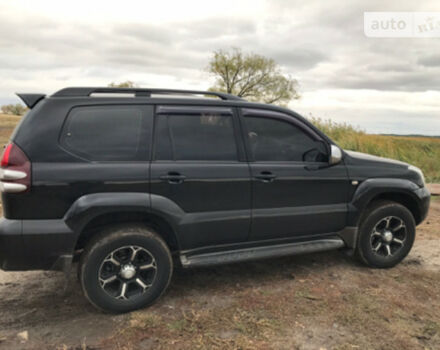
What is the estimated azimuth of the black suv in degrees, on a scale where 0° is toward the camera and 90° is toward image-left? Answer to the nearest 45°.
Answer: approximately 270°
